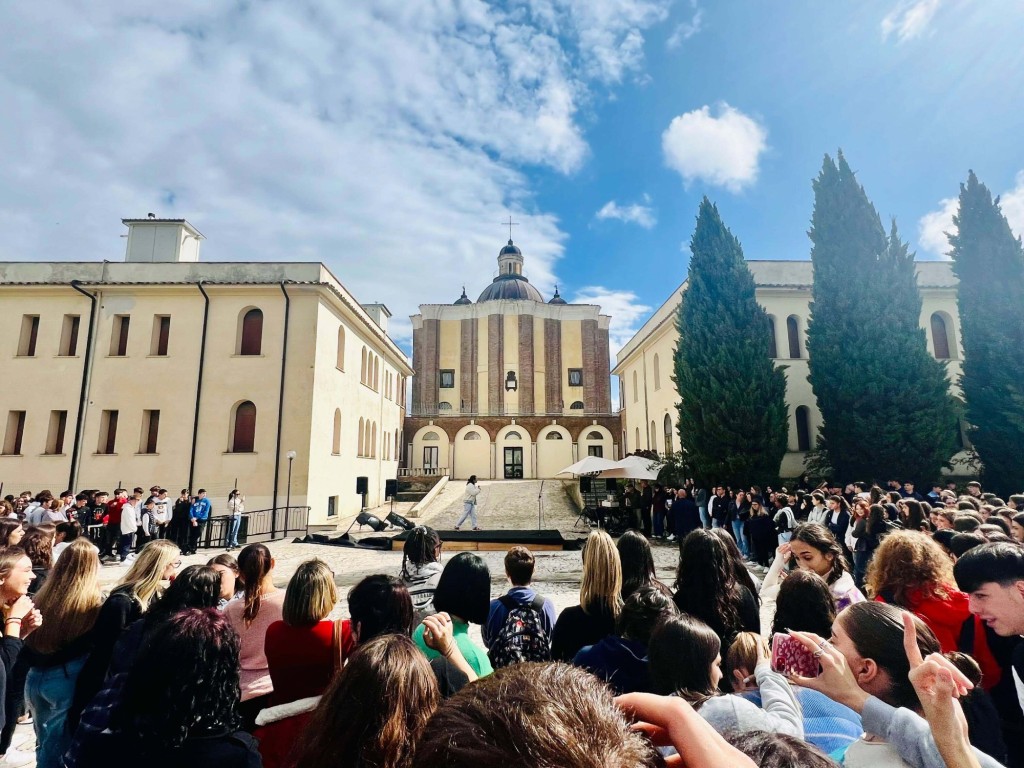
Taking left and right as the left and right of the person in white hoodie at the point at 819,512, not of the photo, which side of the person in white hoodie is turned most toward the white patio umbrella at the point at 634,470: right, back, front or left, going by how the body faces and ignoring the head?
right

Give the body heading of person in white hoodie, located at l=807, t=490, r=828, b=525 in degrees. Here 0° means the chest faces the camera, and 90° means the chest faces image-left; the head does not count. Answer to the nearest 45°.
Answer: approximately 45°

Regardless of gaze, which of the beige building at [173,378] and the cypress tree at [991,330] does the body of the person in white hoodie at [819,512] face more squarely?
the beige building

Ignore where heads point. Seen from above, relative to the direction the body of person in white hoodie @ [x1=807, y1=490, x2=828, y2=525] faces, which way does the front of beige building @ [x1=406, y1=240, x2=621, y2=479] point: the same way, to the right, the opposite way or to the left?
to the left

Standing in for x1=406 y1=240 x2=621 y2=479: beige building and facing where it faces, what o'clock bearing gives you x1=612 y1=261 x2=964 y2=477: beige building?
x1=612 y1=261 x2=964 y2=477: beige building is roughly at 11 o'clock from x1=406 y1=240 x2=621 y2=479: beige building.

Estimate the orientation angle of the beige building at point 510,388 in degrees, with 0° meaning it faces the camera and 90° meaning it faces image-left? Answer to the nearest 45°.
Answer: approximately 0°

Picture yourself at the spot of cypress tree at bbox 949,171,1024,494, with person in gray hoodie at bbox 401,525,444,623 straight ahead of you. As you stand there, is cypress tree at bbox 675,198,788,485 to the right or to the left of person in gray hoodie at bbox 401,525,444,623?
right

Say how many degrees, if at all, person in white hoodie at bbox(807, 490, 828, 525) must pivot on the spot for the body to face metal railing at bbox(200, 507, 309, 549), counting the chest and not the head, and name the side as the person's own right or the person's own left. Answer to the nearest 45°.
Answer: approximately 45° to the person's own right

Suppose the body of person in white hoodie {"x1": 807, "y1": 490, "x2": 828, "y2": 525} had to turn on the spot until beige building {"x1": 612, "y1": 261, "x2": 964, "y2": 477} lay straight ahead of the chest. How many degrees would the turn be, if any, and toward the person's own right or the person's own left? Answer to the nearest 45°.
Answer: approximately 135° to the person's own right

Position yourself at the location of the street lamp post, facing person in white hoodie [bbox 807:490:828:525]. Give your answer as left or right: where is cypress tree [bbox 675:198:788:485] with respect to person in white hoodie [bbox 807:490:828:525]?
left
